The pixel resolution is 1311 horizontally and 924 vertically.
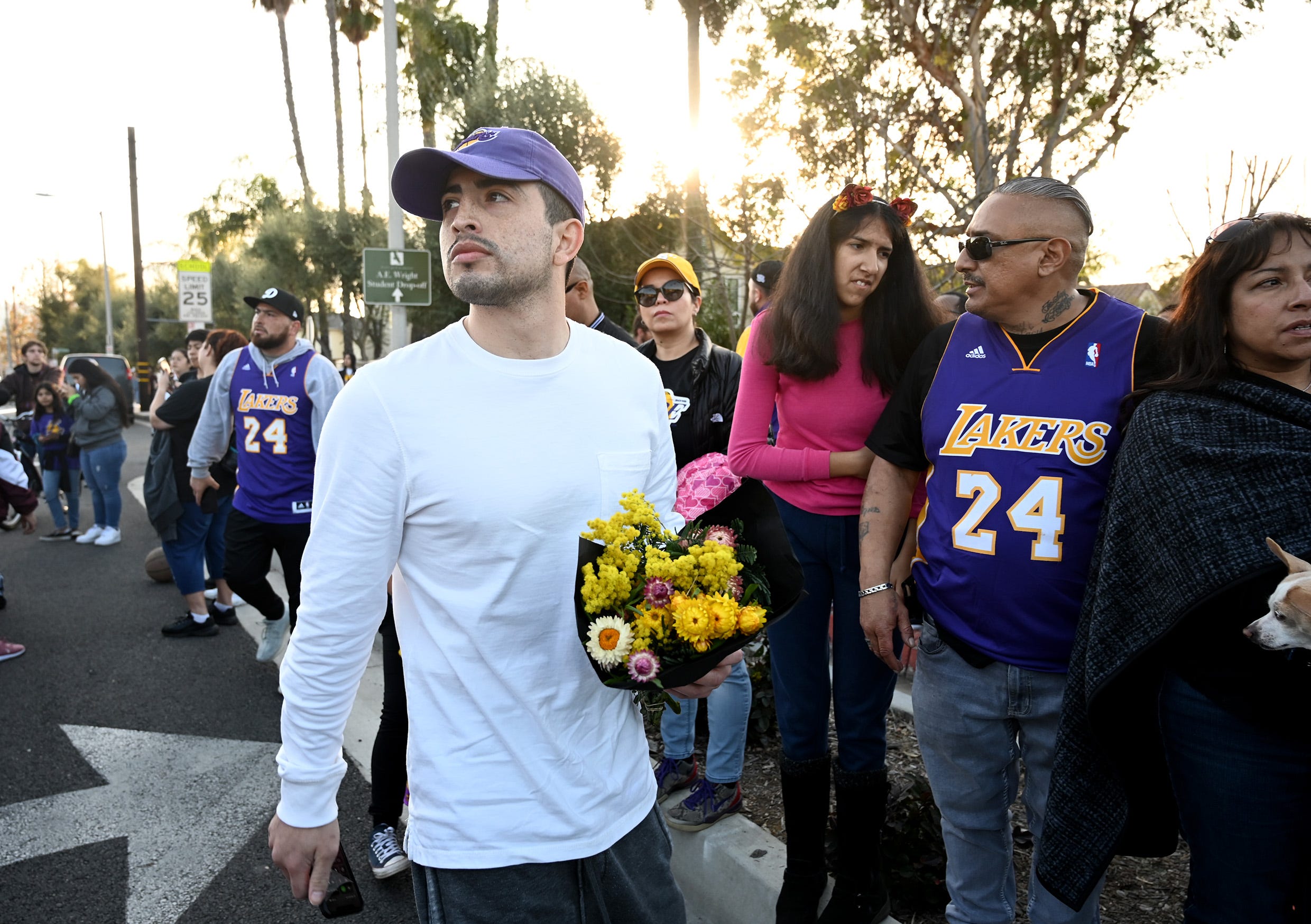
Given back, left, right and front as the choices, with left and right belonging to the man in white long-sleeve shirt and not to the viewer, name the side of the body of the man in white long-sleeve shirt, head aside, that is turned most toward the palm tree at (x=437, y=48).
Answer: back

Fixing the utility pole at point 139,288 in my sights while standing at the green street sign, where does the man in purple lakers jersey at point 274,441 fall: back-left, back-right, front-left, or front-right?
back-left

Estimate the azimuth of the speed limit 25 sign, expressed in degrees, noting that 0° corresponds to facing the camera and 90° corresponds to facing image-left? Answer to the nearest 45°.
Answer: approximately 0°

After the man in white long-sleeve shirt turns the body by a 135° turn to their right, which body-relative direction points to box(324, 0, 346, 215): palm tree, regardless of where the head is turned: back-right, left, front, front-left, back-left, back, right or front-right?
front-right

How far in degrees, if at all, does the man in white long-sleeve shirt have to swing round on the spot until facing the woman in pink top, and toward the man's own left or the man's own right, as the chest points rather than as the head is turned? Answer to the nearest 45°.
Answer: approximately 135° to the man's own left

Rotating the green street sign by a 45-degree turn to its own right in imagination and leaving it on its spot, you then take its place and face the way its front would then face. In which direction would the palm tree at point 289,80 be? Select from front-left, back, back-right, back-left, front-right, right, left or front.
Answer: back-right
